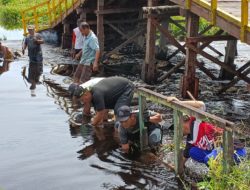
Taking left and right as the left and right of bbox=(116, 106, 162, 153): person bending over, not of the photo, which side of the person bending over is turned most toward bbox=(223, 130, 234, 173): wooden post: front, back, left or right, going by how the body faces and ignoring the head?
left

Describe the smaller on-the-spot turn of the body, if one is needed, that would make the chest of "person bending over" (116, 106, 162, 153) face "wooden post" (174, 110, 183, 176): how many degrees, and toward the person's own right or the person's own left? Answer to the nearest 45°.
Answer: approximately 90° to the person's own left

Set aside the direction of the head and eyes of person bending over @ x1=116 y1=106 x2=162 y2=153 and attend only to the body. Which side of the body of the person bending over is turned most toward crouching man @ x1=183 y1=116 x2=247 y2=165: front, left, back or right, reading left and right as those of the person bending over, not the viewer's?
left

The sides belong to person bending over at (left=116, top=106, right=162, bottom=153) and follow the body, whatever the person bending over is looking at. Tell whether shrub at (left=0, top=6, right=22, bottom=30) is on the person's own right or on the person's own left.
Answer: on the person's own right

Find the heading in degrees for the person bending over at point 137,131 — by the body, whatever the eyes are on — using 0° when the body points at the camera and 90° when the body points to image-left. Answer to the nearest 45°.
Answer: approximately 45°

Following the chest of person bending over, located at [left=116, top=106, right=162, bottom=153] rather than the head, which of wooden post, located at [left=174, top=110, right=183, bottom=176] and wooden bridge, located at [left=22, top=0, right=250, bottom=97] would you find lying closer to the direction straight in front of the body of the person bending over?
the wooden post

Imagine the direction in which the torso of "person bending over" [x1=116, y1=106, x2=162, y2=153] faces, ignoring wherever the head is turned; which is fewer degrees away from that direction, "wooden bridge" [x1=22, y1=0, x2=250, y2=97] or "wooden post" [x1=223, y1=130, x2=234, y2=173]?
the wooden post

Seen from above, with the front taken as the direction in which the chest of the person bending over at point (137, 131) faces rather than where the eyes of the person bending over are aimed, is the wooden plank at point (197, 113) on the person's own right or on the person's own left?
on the person's own left

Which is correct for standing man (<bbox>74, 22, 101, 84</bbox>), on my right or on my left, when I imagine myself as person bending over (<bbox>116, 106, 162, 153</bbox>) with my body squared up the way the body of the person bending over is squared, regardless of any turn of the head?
on my right

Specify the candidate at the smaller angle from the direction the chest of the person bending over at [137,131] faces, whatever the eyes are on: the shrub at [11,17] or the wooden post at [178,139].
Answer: the wooden post
